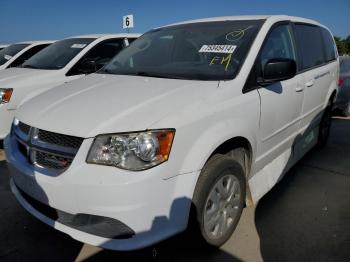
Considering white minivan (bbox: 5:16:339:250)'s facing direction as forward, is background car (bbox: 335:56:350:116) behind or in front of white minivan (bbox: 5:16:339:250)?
behind

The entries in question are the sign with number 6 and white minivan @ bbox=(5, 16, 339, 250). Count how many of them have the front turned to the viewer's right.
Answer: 0

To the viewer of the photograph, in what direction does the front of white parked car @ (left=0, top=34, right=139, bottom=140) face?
facing the viewer and to the left of the viewer

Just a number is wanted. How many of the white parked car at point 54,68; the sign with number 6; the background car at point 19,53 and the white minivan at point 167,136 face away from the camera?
0

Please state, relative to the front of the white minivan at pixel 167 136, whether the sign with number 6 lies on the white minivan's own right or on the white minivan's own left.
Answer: on the white minivan's own right

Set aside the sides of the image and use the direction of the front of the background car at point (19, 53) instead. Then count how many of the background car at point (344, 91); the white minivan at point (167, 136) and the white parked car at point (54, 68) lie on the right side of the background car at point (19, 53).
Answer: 0

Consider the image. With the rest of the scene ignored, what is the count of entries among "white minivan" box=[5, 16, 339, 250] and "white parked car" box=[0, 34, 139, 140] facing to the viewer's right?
0

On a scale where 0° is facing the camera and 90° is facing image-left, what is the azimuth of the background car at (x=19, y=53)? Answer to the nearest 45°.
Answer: approximately 45°

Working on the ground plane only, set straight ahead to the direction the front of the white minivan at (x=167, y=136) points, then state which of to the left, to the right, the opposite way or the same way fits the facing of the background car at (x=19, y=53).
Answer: the same way

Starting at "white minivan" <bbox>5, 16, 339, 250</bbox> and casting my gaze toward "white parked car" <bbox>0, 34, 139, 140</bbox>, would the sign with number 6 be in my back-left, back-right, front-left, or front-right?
front-right

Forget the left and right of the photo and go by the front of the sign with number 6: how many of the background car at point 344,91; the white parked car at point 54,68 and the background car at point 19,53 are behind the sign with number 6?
0

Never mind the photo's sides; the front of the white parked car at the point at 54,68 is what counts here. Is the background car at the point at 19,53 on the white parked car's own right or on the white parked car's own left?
on the white parked car's own right

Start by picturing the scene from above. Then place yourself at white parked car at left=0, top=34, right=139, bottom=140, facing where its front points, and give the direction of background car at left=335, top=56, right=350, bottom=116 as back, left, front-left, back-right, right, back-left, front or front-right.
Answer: back-left

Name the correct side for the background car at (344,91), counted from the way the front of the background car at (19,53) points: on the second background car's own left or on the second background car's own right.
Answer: on the second background car's own left

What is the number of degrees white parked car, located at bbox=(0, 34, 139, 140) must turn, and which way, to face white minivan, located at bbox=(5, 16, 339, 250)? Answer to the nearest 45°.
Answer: approximately 45° to its left

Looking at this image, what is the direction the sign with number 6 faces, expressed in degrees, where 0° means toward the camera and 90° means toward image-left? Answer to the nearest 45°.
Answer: approximately 0°
